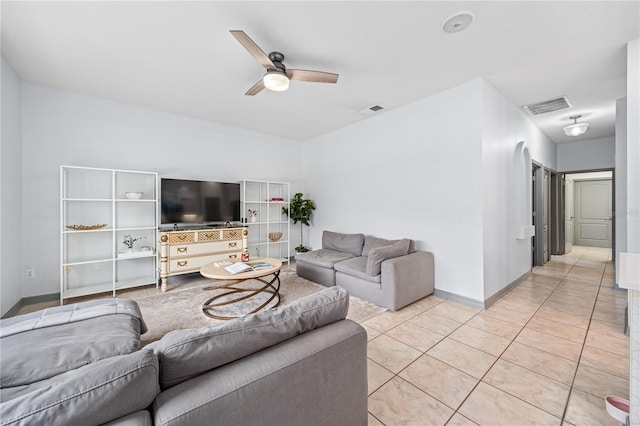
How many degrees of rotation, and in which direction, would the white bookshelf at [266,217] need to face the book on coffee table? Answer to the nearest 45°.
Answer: approximately 45° to its right

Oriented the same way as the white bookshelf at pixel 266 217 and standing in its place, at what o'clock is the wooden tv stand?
The wooden tv stand is roughly at 3 o'clock from the white bookshelf.

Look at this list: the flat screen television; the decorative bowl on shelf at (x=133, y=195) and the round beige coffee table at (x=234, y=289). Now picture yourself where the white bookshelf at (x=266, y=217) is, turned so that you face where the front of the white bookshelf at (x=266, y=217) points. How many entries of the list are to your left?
0

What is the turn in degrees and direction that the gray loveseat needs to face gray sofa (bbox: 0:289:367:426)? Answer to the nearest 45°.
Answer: approximately 45° to its left

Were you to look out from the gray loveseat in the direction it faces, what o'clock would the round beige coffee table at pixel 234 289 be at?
The round beige coffee table is roughly at 1 o'clock from the gray loveseat.

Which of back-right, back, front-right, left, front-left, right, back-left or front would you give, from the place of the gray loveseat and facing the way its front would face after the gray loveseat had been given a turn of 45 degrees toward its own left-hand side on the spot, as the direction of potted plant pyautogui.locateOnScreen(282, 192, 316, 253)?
back-right

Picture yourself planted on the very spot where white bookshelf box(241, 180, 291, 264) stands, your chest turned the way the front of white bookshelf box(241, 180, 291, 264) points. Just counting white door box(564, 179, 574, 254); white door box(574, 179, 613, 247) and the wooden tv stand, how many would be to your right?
1

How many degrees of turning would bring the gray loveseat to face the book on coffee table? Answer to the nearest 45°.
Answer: approximately 45° to its right

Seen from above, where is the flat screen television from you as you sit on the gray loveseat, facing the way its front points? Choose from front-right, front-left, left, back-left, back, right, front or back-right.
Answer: front-right

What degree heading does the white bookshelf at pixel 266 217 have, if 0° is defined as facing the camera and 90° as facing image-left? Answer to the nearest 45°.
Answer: approximately 315°

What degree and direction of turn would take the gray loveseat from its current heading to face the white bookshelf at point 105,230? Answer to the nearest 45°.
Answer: approximately 45° to its right

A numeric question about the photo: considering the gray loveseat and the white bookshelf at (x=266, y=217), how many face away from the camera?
0

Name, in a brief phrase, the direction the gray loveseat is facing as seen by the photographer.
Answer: facing the viewer and to the left of the viewer

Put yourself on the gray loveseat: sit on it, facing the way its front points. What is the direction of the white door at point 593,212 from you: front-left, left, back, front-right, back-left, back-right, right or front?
back

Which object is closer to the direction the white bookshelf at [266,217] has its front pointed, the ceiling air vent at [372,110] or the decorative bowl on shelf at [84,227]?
the ceiling air vent

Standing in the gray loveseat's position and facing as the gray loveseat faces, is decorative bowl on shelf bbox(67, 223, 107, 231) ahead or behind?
ahead

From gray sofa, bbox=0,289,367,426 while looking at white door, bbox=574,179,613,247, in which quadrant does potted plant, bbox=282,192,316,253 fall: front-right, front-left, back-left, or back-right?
front-left
